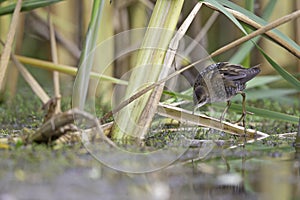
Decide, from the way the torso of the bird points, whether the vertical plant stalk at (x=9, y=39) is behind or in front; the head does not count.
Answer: in front

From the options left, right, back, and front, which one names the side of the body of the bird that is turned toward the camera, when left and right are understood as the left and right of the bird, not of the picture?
left
